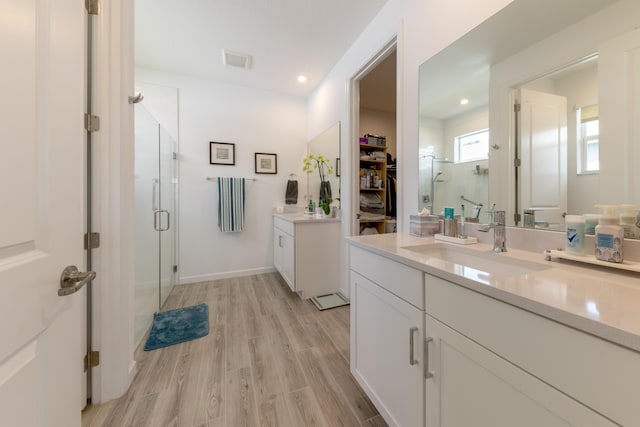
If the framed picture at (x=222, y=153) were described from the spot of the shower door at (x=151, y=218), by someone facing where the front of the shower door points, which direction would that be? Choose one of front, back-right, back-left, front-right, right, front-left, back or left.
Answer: front-left

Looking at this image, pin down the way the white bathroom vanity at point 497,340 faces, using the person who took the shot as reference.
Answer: facing the viewer and to the left of the viewer

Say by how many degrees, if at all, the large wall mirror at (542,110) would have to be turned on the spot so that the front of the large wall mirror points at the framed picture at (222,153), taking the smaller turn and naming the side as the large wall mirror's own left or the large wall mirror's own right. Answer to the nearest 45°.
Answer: approximately 45° to the large wall mirror's own right

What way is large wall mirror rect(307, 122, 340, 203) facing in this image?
to the viewer's left

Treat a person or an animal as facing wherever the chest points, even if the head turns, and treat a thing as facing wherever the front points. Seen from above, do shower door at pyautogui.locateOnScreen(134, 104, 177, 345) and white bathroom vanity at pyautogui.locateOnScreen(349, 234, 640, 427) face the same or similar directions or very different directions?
very different directions

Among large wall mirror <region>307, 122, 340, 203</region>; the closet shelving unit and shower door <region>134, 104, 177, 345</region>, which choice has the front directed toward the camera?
the closet shelving unit

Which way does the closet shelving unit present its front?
toward the camera

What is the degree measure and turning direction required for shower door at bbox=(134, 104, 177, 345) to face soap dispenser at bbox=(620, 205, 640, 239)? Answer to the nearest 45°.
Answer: approximately 45° to its right

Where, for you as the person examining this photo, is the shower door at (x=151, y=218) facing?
facing to the right of the viewer
